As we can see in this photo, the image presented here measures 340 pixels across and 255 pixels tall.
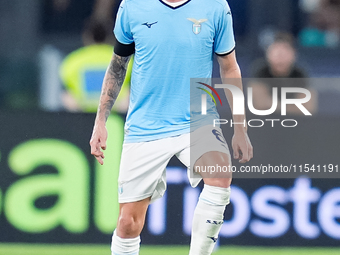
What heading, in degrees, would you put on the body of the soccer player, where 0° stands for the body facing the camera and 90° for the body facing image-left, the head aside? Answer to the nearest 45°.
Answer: approximately 0°
